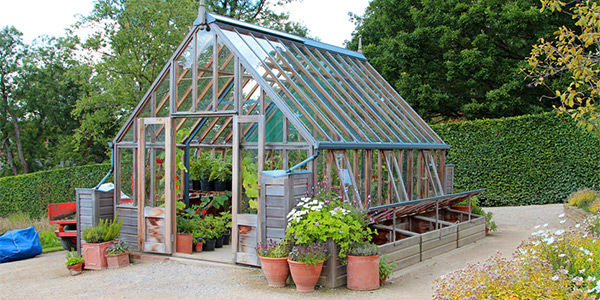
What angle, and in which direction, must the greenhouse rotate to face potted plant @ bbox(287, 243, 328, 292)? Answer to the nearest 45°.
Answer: approximately 45° to its left

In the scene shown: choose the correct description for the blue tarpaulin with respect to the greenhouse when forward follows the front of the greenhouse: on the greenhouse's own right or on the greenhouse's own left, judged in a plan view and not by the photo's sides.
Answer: on the greenhouse's own right

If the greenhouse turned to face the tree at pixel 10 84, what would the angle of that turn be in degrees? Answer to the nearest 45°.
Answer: approximately 90° to its right

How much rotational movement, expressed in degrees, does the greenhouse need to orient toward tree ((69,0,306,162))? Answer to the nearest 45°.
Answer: approximately 90° to its right

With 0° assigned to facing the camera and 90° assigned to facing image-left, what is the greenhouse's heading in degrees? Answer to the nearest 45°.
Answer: approximately 45°

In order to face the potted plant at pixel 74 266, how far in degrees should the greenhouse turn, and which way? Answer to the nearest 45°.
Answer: approximately 45° to its right

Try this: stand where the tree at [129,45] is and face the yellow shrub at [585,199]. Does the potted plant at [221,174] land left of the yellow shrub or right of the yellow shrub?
right

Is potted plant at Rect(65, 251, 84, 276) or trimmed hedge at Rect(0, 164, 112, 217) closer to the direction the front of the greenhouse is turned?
the potted plant

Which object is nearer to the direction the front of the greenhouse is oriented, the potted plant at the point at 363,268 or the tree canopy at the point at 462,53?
the potted plant

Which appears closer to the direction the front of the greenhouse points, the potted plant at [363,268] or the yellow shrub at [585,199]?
the potted plant

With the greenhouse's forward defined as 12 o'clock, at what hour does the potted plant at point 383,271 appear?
The potted plant is roughly at 9 o'clock from the greenhouse.
